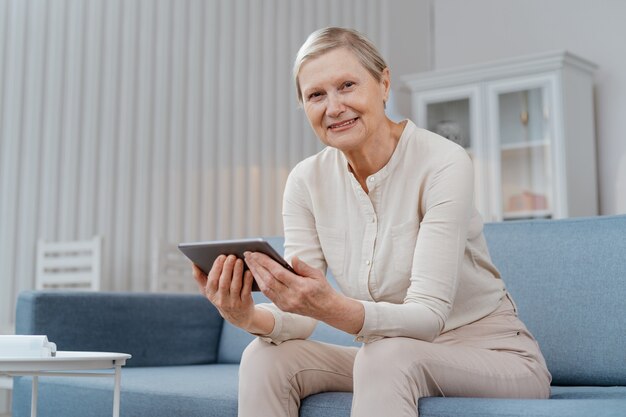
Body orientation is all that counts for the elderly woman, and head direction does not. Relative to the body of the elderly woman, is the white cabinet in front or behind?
behind

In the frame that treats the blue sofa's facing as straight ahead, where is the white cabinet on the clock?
The white cabinet is roughly at 5 o'clock from the blue sofa.
